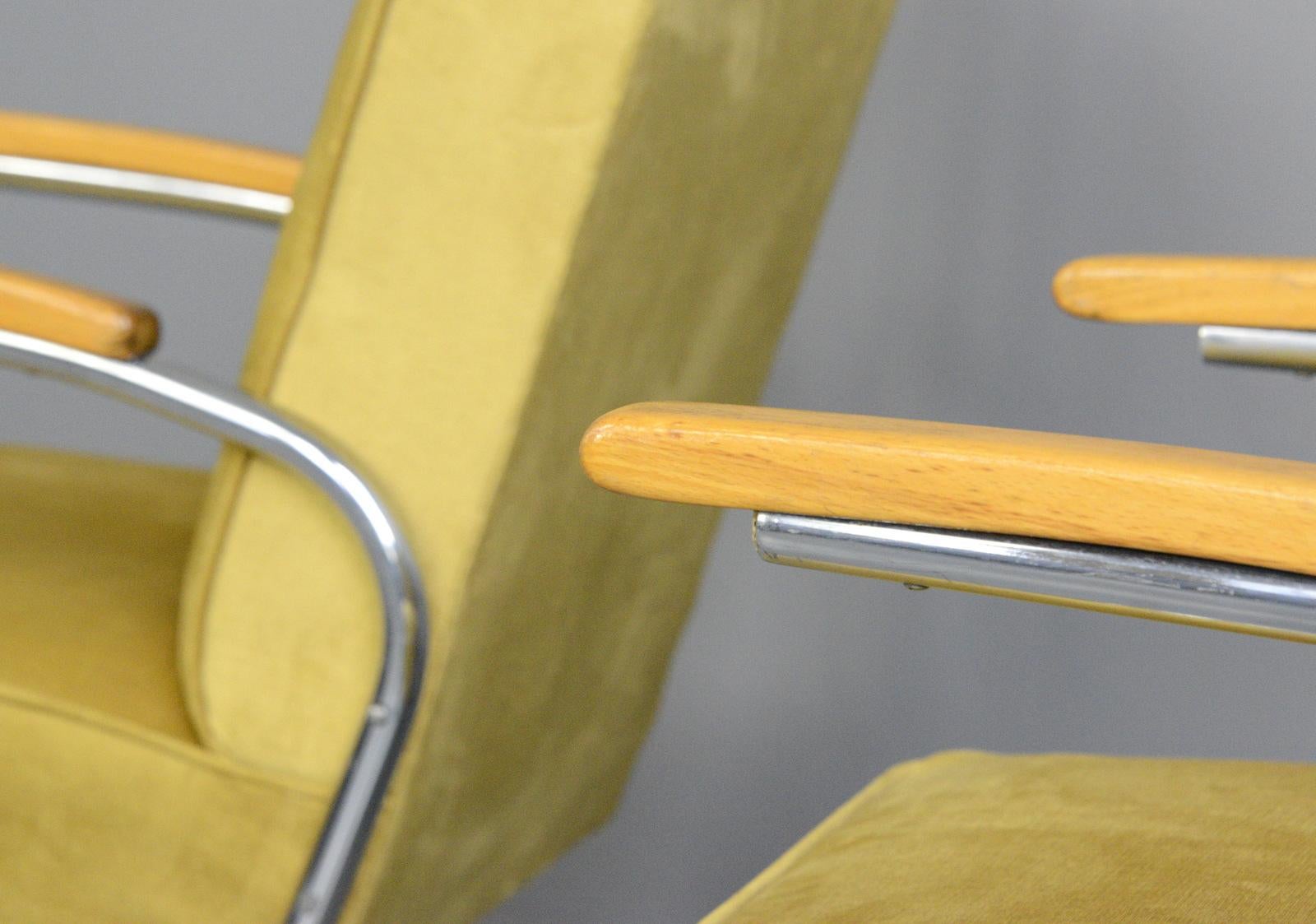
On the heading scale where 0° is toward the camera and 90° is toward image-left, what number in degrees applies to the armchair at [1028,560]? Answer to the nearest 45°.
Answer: approximately 90°
